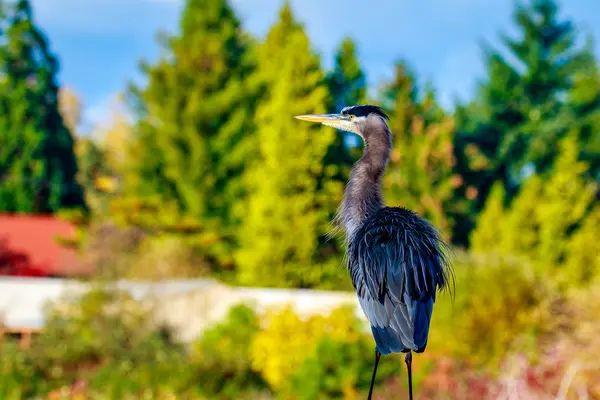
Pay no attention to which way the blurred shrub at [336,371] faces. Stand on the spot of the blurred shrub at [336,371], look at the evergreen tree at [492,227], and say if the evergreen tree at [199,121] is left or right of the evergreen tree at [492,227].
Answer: left

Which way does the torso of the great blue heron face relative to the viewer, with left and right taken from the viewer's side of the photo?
facing away from the viewer and to the left of the viewer

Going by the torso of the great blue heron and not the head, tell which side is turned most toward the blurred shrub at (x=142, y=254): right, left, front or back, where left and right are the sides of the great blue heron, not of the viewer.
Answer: front

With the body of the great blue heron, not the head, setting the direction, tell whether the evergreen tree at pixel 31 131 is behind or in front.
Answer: in front

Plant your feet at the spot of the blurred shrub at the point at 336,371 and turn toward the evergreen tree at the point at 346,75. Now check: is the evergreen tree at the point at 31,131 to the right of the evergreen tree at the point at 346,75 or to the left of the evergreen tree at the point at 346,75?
left

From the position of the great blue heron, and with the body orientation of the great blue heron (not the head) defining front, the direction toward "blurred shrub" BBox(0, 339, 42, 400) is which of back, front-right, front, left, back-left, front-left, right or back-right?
front

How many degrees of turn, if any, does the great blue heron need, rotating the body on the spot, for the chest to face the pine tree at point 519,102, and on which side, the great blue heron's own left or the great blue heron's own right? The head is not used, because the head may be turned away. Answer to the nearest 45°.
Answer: approximately 45° to the great blue heron's own right

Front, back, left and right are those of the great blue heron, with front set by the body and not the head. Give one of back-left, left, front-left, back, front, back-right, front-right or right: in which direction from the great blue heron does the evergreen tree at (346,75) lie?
front-right

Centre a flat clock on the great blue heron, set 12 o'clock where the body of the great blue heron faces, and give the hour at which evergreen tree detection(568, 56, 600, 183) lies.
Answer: The evergreen tree is roughly at 2 o'clock from the great blue heron.

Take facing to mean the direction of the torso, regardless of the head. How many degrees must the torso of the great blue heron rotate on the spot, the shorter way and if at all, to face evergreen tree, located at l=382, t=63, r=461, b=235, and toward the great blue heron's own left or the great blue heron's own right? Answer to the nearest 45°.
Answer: approximately 45° to the great blue heron's own right
